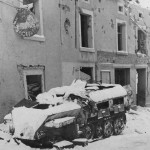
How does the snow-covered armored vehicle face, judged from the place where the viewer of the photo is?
facing the viewer and to the left of the viewer
